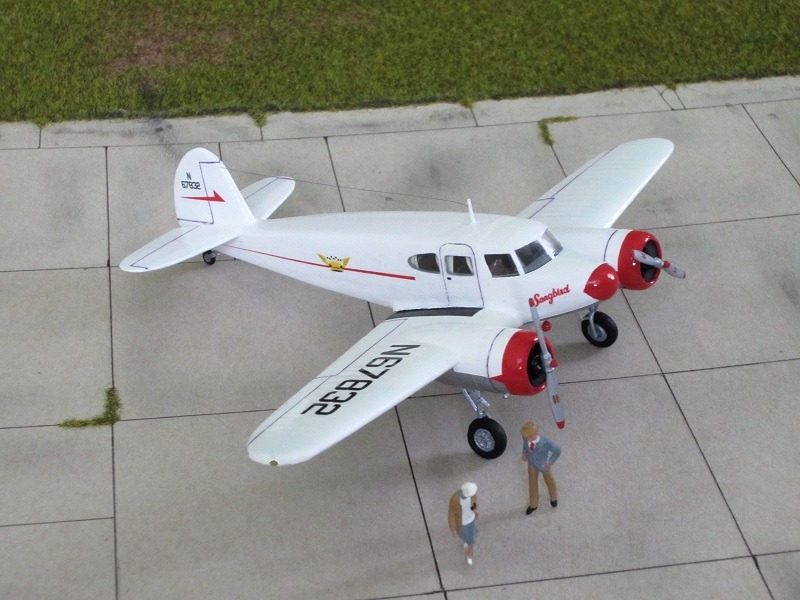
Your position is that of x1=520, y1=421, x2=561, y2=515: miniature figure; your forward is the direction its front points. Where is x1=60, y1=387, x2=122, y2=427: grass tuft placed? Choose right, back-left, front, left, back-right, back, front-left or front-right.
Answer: front-right

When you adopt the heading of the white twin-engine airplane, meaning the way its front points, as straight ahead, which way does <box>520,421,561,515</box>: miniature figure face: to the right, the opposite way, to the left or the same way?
to the right

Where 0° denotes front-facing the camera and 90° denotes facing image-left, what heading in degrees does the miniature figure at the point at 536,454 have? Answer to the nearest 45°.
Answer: approximately 45°

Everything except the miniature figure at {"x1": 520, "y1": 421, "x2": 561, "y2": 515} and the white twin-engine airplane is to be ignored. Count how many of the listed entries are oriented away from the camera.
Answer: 0

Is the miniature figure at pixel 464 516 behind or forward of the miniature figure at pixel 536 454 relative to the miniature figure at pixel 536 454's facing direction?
forward

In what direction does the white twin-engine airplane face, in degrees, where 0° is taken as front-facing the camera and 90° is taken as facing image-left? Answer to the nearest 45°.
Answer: approximately 315°

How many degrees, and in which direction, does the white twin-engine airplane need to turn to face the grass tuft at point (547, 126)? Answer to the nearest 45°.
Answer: approximately 90° to its left
